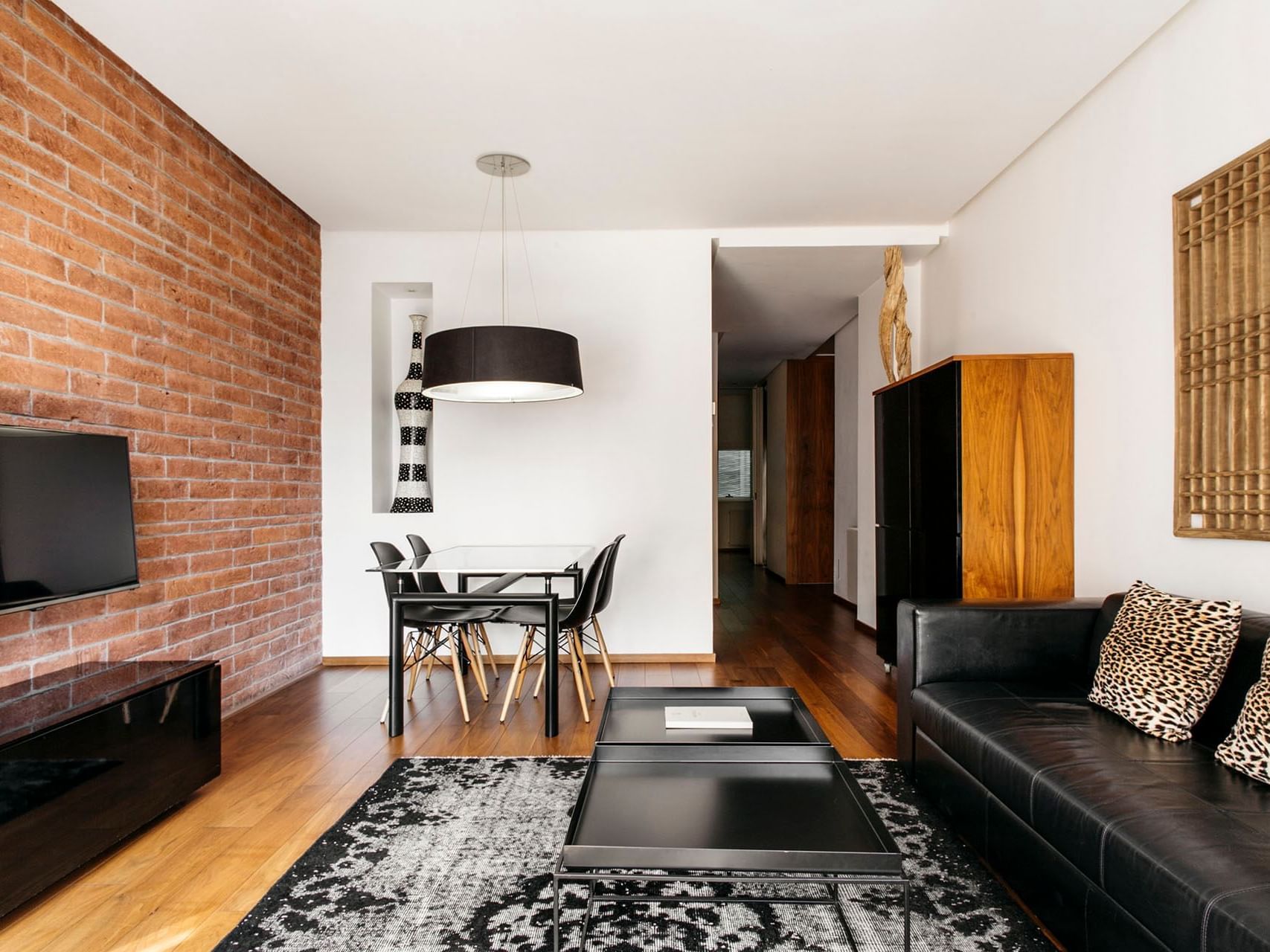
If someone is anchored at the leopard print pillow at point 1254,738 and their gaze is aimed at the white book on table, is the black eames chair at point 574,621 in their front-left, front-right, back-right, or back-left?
front-right

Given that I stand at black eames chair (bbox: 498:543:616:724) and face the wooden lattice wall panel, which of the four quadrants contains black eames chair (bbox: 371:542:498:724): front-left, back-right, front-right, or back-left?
back-right

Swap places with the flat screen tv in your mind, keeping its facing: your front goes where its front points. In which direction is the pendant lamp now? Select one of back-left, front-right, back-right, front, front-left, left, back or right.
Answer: front-left

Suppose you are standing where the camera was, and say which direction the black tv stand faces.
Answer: facing the viewer and to the right of the viewer

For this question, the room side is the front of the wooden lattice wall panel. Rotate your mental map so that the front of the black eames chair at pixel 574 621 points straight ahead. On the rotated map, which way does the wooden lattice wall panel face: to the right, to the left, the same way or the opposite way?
the same way

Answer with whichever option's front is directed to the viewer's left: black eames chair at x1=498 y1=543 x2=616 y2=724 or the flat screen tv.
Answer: the black eames chair

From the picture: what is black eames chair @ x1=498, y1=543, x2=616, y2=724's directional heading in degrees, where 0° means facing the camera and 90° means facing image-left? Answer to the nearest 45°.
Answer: approximately 90°

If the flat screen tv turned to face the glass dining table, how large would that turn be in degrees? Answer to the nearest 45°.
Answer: approximately 45° to its left

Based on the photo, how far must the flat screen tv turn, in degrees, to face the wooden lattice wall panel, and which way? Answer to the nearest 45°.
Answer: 0° — it already faces it

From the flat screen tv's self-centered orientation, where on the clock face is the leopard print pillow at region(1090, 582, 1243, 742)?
The leopard print pillow is roughly at 12 o'clock from the flat screen tv.

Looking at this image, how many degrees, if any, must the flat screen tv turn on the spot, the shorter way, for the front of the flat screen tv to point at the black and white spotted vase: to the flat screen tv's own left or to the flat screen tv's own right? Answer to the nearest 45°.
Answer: approximately 90° to the flat screen tv's own left

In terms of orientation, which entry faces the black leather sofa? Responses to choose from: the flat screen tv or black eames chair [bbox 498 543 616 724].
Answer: the flat screen tv

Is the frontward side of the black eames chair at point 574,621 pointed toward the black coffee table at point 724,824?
no

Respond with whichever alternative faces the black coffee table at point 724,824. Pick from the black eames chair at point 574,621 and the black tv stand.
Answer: the black tv stand

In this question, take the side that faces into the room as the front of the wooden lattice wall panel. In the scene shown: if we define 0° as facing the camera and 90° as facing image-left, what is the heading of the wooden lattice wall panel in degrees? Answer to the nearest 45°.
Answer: approximately 45°

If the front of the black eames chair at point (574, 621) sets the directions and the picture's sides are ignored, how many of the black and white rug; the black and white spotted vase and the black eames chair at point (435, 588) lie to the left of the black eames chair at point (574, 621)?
1

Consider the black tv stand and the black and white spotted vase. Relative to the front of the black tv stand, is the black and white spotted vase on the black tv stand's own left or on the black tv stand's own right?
on the black tv stand's own left

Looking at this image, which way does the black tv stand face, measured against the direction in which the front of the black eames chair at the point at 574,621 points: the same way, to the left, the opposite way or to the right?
the opposite way
